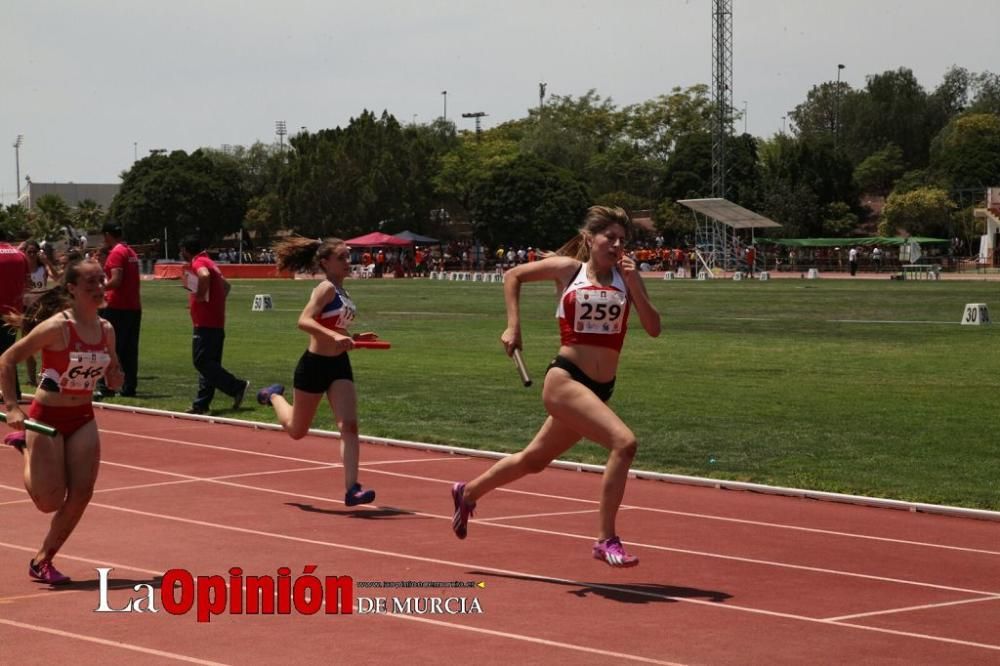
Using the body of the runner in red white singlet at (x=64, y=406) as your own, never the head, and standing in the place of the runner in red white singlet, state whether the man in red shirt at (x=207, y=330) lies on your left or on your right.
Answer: on your left

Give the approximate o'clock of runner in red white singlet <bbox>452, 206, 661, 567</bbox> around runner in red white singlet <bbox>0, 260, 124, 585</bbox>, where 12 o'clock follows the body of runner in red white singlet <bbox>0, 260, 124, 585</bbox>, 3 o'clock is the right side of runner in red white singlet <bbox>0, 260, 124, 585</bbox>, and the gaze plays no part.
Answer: runner in red white singlet <bbox>452, 206, 661, 567</bbox> is roughly at 11 o'clock from runner in red white singlet <bbox>0, 260, 124, 585</bbox>.

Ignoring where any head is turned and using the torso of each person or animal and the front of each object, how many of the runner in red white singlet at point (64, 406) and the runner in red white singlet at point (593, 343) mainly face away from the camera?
0

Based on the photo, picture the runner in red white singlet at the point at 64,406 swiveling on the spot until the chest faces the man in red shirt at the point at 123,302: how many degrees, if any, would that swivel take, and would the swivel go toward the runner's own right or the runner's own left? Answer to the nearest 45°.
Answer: approximately 135° to the runner's own left

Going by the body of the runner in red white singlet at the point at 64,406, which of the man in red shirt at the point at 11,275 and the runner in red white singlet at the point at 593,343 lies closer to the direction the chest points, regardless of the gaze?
the runner in red white singlet

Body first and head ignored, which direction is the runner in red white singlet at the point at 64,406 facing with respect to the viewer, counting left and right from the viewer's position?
facing the viewer and to the right of the viewer

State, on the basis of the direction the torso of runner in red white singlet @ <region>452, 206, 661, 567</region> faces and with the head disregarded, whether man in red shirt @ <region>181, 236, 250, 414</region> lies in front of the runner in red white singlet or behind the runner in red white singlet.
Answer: behind

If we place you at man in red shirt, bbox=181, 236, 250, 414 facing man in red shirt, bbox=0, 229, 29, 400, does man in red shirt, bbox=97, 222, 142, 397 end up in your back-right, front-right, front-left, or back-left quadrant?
front-right

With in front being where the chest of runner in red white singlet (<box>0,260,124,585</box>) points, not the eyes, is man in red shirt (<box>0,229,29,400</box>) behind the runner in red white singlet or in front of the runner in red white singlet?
behind

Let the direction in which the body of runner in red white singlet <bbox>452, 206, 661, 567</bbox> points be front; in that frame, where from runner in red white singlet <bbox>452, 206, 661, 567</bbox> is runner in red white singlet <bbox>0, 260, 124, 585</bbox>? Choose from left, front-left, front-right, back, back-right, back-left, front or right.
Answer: back-right
